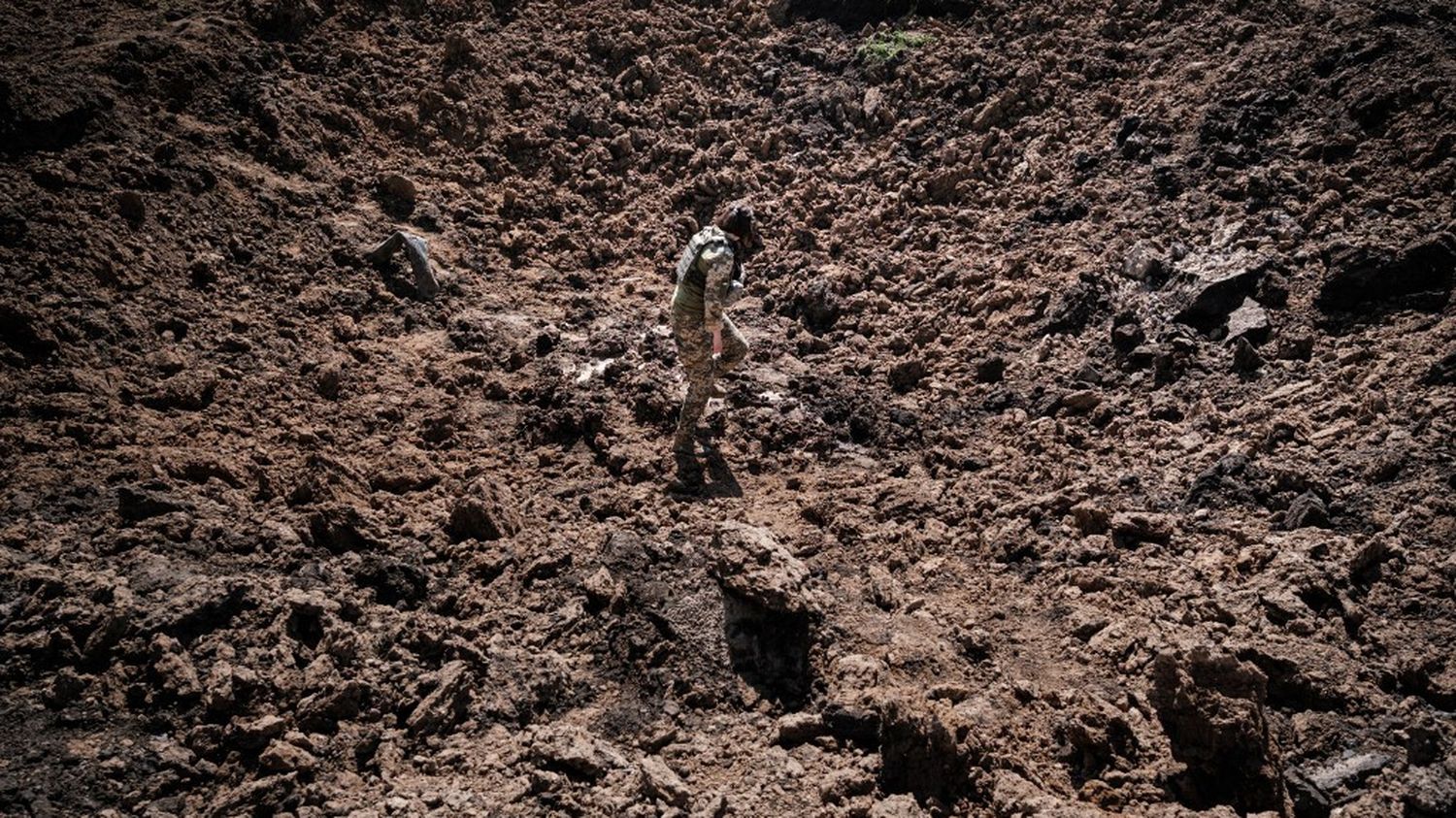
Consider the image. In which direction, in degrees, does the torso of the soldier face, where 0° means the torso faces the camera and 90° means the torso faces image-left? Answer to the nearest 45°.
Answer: approximately 270°

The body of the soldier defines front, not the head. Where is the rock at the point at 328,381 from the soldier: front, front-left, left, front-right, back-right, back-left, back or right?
back

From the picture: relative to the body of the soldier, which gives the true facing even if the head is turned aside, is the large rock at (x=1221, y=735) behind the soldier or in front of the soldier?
in front

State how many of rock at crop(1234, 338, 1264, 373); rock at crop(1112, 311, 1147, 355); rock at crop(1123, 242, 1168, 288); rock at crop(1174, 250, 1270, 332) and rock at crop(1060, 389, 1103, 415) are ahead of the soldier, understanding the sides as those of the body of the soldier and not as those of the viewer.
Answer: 5

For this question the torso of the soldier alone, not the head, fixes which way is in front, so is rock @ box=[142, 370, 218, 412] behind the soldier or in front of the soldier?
behind

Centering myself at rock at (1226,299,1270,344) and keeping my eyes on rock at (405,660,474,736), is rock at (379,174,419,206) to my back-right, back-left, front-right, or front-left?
front-right

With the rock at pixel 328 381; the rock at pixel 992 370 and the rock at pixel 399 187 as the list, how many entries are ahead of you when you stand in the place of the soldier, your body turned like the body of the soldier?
1

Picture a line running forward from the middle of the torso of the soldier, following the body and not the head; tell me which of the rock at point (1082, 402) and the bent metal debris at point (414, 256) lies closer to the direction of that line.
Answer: the rock

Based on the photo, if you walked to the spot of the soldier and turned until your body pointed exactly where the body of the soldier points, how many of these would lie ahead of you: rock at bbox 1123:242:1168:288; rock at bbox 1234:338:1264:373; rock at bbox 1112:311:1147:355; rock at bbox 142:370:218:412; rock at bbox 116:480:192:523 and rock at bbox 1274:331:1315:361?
4

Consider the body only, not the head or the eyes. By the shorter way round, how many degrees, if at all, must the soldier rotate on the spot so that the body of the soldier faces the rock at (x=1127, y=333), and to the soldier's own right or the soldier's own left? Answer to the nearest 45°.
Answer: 0° — they already face it

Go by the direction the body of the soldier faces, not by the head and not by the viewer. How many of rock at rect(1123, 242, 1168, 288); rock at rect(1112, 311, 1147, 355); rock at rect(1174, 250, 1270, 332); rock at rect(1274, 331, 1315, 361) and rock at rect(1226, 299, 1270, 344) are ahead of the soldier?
5

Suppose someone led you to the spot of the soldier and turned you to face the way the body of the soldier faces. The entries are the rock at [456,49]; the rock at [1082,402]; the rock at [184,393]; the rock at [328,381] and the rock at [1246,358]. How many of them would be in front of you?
2

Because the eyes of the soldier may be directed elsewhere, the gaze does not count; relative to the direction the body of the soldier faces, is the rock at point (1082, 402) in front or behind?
in front

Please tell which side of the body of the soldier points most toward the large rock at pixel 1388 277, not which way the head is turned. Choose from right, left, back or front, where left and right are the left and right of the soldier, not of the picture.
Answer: front

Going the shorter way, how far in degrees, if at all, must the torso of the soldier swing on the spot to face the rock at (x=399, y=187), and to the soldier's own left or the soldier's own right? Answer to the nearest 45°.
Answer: approximately 135° to the soldier's own left

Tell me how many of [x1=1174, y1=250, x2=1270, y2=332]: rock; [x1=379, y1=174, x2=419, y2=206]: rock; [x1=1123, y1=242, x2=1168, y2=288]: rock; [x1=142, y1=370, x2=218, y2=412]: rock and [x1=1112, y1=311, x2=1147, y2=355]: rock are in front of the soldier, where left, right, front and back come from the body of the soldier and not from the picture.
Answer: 3
